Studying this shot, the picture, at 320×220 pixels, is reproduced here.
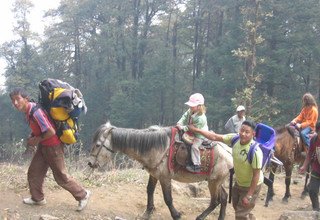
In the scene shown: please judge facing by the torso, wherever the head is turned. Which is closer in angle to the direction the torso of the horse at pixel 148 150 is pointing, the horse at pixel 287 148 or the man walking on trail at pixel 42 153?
the man walking on trail

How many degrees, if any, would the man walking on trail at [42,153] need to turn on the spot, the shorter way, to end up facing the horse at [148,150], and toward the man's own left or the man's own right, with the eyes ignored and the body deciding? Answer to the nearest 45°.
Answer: approximately 180°

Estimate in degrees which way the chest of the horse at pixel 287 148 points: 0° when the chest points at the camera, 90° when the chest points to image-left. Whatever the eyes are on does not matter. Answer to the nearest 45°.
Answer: approximately 45°

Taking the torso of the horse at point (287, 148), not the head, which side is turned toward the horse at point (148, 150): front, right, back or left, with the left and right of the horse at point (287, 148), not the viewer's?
front

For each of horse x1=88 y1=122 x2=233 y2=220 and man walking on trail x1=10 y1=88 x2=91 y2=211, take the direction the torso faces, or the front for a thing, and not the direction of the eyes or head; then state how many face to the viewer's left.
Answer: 2

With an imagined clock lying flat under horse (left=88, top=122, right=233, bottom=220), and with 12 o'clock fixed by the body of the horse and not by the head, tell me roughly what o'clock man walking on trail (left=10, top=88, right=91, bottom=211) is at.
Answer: The man walking on trail is roughly at 11 o'clock from the horse.

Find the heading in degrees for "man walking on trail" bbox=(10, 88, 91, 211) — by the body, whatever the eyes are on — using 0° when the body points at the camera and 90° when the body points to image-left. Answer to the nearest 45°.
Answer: approximately 90°

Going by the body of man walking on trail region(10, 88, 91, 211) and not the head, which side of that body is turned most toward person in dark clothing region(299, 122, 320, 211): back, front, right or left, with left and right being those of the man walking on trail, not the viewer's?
back

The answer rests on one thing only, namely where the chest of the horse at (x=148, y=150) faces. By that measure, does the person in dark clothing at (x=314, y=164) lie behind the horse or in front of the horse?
behind

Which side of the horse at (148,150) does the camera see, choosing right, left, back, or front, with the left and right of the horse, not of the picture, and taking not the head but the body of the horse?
left
